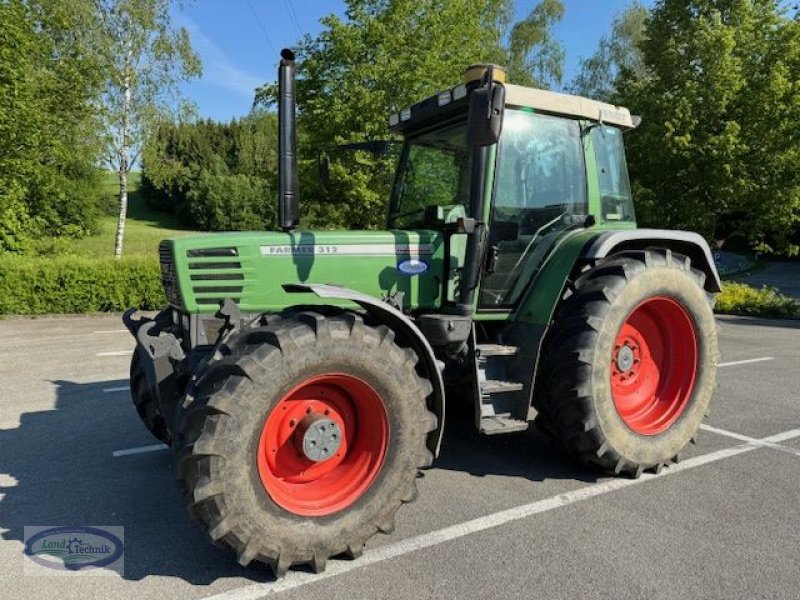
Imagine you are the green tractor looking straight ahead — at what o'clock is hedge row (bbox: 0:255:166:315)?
The hedge row is roughly at 3 o'clock from the green tractor.

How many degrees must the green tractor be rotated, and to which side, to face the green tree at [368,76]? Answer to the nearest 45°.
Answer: approximately 135° to its right

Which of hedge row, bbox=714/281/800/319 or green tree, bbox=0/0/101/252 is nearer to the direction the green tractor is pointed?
the green tree

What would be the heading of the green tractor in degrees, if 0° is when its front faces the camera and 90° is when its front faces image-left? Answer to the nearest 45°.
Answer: approximately 45°

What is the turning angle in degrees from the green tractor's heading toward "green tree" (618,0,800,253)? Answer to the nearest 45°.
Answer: approximately 180°

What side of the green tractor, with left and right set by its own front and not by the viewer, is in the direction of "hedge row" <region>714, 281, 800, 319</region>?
back

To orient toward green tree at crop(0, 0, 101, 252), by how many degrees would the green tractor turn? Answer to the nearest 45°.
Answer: approximately 90° to its right

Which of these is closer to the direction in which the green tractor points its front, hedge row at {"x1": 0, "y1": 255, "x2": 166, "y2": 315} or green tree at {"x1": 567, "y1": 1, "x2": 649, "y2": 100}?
the hedge row
